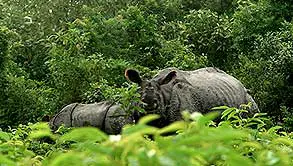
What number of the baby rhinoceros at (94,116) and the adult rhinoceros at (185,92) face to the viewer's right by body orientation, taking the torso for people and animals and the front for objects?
1

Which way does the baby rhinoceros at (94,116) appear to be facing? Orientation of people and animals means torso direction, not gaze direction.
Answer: to the viewer's right

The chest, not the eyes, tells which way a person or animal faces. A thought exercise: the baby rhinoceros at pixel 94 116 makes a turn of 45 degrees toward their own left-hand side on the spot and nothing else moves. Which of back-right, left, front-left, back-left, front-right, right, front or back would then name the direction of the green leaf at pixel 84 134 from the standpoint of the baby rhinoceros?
back-right

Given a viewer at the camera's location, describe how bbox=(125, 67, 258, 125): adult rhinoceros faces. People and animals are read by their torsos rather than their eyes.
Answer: facing the viewer and to the left of the viewer

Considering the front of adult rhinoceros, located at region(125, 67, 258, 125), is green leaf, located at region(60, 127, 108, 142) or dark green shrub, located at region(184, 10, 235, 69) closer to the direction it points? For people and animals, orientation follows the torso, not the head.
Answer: the green leaf

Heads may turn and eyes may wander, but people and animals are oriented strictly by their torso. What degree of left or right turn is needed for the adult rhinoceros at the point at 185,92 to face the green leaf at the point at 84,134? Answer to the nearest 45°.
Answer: approximately 45° to its left

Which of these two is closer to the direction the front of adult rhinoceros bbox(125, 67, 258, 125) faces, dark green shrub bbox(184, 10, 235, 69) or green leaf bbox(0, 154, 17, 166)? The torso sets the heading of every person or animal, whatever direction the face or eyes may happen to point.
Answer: the green leaf

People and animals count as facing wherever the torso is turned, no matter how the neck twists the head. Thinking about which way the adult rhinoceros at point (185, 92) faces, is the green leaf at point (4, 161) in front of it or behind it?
in front
